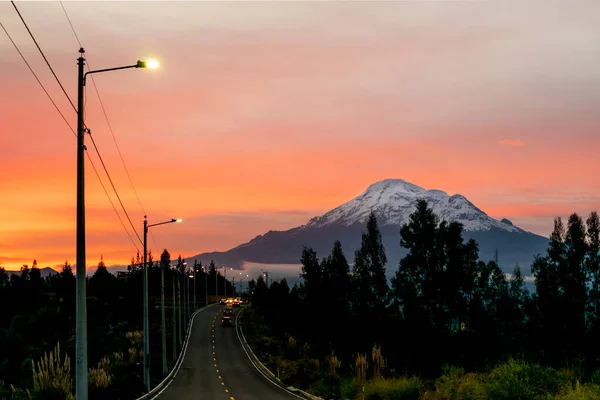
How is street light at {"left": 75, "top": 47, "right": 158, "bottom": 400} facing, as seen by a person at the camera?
facing to the right of the viewer

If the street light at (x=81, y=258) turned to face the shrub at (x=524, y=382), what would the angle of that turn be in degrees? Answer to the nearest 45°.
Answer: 0° — it already faces it

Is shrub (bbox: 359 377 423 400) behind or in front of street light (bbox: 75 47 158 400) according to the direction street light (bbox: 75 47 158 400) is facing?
in front

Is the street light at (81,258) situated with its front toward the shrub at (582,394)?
yes

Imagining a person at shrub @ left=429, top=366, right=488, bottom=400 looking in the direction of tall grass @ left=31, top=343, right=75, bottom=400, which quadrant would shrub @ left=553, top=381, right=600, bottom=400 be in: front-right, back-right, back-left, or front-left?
back-left

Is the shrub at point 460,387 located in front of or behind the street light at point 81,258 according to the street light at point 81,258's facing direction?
in front
